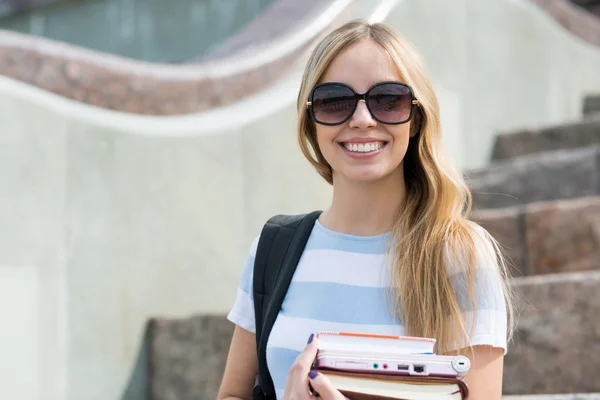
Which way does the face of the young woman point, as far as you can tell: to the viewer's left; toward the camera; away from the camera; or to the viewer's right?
toward the camera

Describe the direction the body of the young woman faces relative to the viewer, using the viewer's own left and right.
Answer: facing the viewer

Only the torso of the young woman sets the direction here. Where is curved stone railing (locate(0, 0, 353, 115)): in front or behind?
behind

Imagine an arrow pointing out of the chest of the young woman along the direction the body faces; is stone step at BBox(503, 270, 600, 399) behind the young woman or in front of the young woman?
behind

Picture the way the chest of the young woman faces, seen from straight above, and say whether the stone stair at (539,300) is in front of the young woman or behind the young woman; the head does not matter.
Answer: behind

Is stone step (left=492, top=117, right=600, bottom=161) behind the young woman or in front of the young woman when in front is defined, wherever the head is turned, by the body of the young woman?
behind
